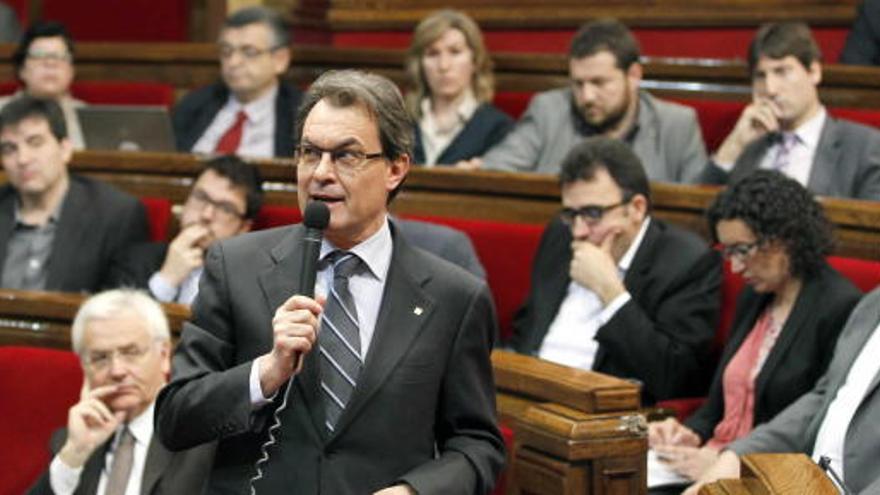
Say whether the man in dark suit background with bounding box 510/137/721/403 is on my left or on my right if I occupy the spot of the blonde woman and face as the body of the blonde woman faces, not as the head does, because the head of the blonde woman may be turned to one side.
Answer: on my left

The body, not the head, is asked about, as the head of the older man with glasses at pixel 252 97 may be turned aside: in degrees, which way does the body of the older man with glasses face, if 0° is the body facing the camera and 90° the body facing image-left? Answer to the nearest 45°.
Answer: approximately 45°

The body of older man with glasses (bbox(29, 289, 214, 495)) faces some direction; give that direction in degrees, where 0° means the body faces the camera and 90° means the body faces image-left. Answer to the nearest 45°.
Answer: approximately 45°

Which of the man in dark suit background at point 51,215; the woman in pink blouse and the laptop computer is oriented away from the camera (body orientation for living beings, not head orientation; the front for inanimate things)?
the laptop computer

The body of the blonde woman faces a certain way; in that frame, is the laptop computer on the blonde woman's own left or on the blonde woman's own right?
on the blonde woman's own right

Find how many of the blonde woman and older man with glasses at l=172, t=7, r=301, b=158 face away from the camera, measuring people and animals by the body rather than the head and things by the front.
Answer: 0

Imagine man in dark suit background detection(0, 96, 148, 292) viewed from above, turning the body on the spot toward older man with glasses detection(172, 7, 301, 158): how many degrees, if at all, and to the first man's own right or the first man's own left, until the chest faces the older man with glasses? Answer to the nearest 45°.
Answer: approximately 180°

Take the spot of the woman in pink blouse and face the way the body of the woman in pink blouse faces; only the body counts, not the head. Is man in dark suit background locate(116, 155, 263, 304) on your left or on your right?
on your right

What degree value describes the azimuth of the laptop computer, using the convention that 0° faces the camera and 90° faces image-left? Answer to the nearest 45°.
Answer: approximately 180°

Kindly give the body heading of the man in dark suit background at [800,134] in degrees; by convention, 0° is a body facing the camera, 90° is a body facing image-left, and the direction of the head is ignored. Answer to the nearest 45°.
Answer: approximately 45°

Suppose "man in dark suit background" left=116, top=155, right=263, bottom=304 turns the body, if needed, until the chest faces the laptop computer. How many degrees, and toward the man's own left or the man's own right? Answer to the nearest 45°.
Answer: approximately 135° to the man's own right

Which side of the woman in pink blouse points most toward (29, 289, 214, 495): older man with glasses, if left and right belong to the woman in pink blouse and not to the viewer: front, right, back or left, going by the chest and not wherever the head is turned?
front
